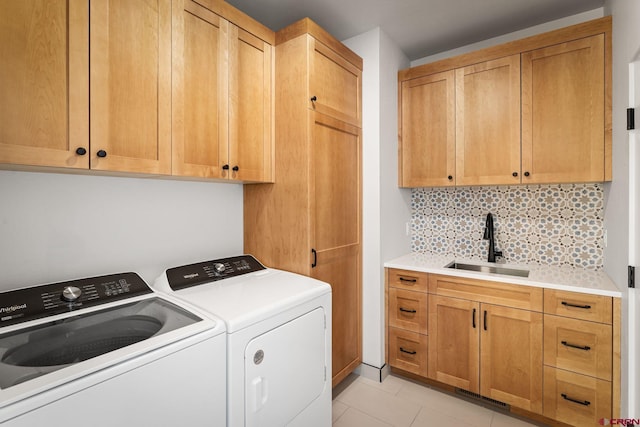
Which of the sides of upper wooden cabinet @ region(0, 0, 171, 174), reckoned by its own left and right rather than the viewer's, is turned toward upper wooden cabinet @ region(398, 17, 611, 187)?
left

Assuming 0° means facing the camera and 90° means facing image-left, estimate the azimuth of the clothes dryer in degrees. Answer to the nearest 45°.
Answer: approximately 315°

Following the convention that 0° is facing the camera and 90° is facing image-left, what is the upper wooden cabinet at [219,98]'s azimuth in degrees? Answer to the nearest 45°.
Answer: approximately 315°

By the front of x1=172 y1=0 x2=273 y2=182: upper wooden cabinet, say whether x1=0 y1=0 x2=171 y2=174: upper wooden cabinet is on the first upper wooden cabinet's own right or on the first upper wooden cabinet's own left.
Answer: on the first upper wooden cabinet's own right

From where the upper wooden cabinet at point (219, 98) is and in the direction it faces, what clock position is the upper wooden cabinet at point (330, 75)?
the upper wooden cabinet at point (330, 75) is roughly at 10 o'clock from the upper wooden cabinet at point (219, 98).

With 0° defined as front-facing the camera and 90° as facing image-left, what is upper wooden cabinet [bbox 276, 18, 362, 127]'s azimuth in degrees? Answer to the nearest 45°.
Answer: approximately 315°

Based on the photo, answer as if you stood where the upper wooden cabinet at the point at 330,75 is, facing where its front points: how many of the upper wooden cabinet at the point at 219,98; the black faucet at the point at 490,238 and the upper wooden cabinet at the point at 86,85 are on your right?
2

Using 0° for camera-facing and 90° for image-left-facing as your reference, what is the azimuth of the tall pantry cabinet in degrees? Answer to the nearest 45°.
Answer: approximately 315°
